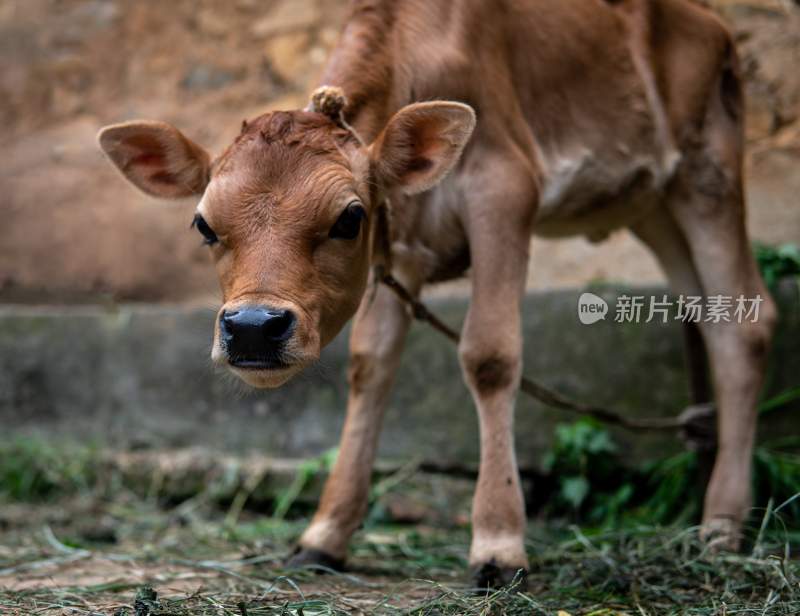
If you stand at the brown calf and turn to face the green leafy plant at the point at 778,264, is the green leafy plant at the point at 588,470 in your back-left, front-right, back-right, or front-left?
front-left

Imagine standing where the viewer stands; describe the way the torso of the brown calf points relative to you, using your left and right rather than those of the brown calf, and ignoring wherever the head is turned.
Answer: facing the viewer and to the left of the viewer

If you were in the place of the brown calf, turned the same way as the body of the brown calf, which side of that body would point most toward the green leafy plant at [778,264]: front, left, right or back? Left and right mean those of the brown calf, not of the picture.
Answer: back

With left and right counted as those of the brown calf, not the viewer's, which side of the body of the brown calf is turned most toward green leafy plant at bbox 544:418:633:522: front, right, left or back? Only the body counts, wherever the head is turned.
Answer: back
